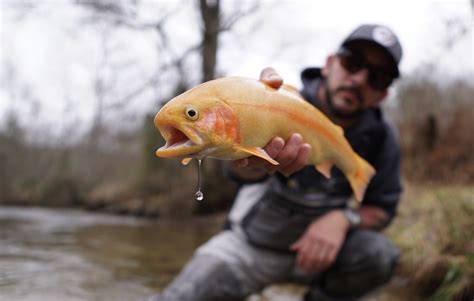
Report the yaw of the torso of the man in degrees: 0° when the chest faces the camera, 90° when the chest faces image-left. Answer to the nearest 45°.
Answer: approximately 0°
